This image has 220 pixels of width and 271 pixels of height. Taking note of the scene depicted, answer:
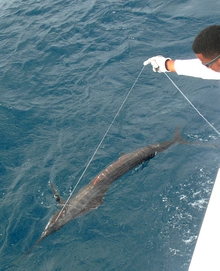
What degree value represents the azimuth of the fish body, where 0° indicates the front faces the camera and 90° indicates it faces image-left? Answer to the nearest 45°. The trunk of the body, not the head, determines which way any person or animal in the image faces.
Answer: approximately 45°
